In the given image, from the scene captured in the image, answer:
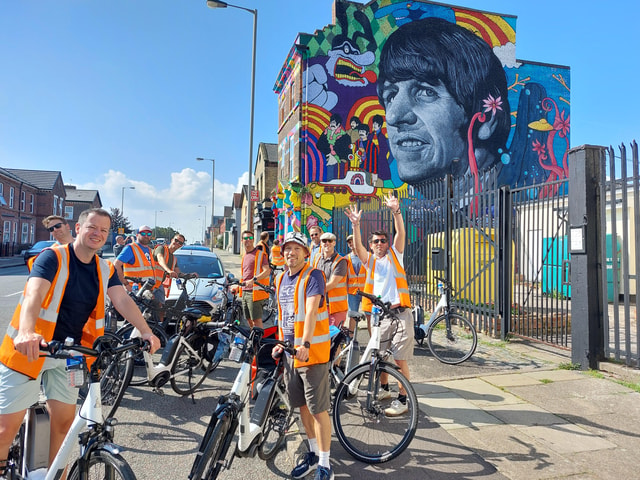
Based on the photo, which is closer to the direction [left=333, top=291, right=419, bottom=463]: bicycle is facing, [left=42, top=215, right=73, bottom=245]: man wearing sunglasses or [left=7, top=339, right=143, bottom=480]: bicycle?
the bicycle

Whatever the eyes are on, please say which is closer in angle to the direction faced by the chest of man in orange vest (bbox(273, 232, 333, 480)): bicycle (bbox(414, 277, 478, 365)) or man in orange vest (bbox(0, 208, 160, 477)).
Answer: the man in orange vest

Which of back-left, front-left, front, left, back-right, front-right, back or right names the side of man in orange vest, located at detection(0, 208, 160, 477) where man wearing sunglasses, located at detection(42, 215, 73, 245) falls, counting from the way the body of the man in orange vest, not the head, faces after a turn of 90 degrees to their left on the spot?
front-left

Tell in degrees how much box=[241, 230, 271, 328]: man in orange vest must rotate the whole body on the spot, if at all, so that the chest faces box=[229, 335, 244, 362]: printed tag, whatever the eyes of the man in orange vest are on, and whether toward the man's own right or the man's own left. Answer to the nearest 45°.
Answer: approximately 45° to the man's own left

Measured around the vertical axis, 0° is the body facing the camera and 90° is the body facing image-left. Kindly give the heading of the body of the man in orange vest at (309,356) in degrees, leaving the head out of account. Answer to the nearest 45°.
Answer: approximately 45°

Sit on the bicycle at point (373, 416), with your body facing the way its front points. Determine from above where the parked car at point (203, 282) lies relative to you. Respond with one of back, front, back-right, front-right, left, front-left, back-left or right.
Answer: back

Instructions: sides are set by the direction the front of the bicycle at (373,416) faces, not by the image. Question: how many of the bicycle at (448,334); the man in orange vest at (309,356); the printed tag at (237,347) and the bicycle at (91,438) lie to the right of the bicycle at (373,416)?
3

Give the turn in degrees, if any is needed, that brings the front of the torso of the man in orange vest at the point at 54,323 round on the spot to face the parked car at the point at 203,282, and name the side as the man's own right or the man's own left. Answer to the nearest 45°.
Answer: approximately 135° to the man's own left

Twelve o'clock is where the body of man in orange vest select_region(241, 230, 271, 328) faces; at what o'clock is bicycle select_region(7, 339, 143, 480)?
The bicycle is roughly at 11 o'clock from the man in orange vest.

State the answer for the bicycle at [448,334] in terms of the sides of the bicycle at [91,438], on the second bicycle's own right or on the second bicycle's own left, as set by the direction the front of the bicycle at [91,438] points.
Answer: on the second bicycle's own left

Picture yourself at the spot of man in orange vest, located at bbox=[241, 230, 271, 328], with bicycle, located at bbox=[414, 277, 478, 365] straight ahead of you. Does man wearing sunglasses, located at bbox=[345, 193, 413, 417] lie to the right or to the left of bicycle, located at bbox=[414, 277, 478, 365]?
right

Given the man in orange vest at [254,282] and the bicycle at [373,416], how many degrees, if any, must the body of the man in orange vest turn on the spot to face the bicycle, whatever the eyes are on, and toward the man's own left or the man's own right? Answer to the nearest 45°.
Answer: approximately 45° to the man's own left
